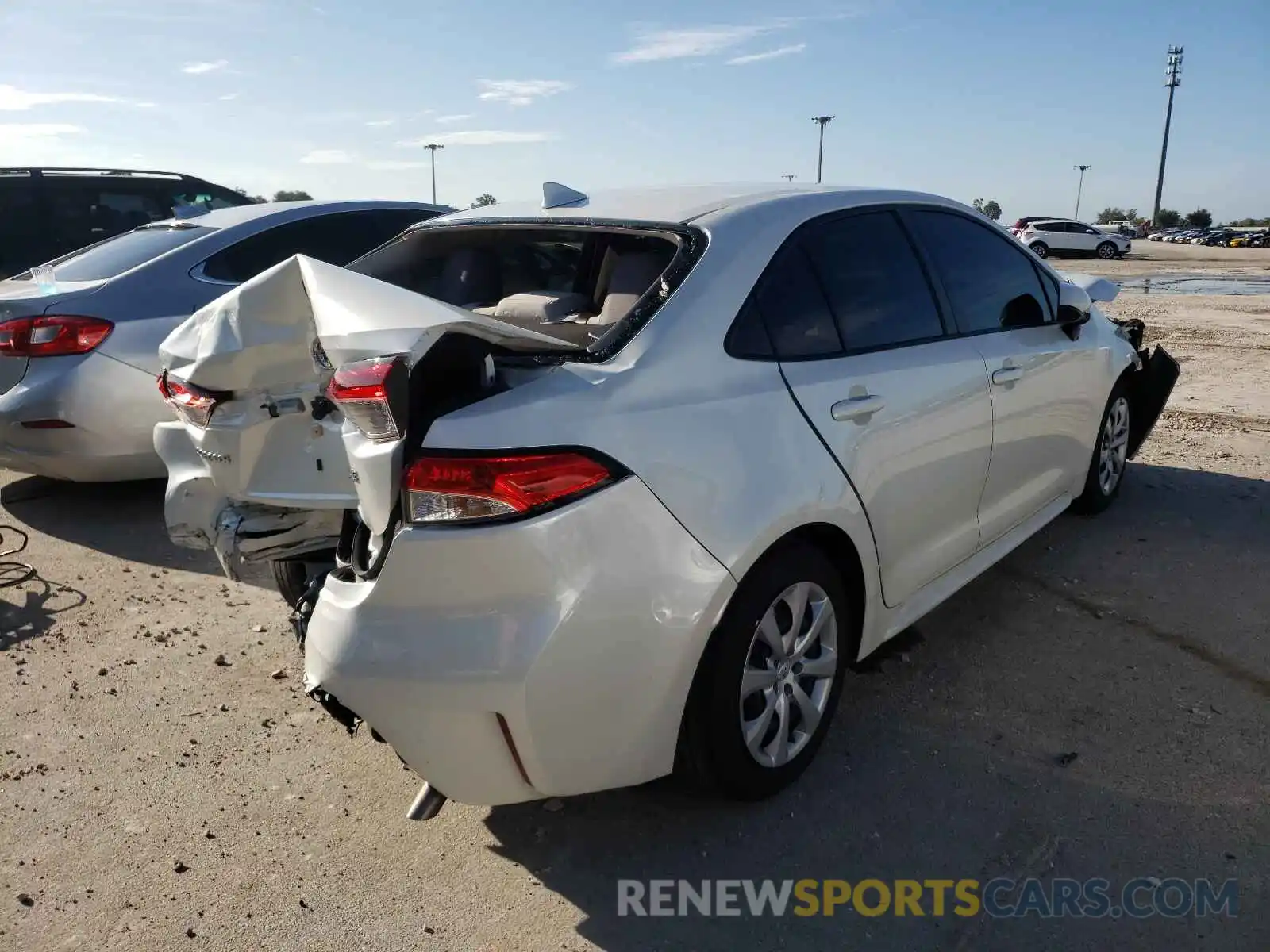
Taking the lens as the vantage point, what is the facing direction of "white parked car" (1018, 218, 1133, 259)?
facing to the right of the viewer

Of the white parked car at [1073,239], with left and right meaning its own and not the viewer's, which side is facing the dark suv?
right

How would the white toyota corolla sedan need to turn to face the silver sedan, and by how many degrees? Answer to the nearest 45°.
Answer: approximately 90° to its left

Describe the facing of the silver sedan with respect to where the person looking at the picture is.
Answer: facing away from the viewer and to the right of the viewer

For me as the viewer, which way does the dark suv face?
facing to the right of the viewer

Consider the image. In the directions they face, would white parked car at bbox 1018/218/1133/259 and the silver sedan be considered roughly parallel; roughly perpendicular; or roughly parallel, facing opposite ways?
roughly perpendicular

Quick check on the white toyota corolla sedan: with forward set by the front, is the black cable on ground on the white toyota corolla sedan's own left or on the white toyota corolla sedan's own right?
on the white toyota corolla sedan's own left

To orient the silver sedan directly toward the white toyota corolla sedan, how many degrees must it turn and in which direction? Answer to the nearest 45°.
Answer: approximately 90° to its right
